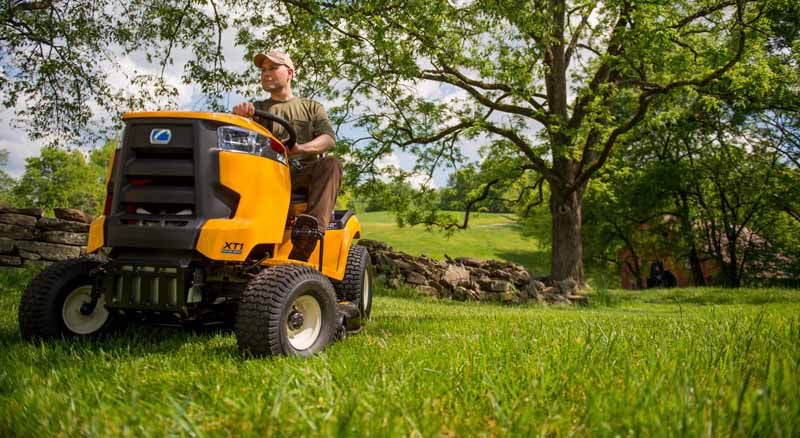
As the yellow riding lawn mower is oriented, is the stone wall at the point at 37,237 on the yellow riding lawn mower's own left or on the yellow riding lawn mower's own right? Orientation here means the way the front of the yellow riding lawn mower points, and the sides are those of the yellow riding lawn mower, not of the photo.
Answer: on the yellow riding lawn mower's own right

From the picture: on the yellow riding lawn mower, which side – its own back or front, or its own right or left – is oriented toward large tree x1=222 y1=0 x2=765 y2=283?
back

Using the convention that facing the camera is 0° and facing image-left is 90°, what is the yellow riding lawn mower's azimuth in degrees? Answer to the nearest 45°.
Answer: approximately 45°

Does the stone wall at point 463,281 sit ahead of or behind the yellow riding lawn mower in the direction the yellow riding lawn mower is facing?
behind
